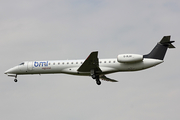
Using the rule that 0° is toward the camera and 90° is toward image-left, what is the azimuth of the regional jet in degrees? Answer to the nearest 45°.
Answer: approximately 90°
